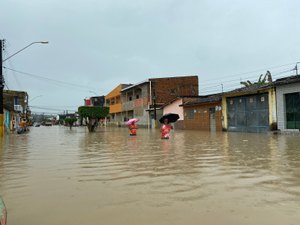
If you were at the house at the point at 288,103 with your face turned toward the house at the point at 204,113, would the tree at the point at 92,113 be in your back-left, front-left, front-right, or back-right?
front-left

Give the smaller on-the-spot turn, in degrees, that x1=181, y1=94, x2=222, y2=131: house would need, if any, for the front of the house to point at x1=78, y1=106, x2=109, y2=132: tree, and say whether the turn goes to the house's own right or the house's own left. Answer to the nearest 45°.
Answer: approximately 45° to the house's own right

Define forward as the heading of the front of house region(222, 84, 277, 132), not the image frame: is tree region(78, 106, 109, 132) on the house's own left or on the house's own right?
on the house's own right

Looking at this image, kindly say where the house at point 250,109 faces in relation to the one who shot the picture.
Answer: facing the viewer and to the left of the viewer

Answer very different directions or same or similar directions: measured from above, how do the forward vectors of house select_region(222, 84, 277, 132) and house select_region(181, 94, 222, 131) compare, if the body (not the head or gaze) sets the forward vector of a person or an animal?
same or similar directions

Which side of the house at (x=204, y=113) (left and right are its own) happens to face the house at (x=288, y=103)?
left

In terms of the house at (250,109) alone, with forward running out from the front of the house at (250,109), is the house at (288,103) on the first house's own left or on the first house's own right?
on the first house's own left

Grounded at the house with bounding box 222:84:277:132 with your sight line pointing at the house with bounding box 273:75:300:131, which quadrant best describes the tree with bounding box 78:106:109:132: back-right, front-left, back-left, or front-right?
back-right

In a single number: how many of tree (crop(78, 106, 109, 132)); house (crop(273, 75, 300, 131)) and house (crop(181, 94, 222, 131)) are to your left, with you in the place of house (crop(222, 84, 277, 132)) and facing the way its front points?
1

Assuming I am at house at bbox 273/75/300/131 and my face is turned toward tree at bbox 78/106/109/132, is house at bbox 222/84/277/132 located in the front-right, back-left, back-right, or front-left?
front-right

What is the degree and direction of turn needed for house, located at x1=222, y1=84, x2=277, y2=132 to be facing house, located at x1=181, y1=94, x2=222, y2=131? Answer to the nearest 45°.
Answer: approximately 90° to its right

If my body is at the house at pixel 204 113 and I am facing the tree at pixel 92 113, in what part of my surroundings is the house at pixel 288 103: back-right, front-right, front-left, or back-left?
back-left

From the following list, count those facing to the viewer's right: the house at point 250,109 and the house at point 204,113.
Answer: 0
